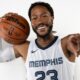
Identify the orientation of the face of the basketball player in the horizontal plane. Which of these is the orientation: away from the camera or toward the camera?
toward the camera

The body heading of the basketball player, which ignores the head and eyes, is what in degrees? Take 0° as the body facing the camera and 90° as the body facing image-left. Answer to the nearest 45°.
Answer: approximately 0°
